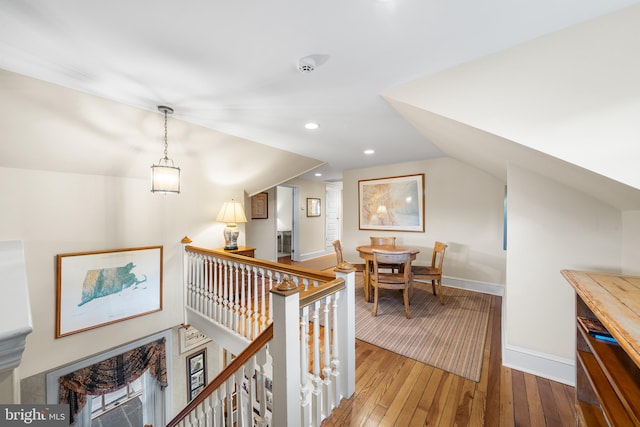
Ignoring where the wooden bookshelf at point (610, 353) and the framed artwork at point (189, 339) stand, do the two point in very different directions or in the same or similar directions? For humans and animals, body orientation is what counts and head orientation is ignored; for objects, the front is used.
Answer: very different directions

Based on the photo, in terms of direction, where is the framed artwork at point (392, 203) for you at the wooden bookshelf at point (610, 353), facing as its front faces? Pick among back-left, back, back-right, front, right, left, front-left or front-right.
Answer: right

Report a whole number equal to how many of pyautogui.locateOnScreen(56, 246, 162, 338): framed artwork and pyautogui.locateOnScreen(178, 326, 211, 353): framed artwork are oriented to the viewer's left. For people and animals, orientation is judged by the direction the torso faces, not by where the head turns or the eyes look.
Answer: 0

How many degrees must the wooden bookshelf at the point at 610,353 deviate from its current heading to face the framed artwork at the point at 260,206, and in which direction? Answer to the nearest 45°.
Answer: approximately 45° to its right

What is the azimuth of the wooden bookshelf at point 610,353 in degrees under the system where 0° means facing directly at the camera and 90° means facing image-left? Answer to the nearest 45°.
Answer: approximately 45°

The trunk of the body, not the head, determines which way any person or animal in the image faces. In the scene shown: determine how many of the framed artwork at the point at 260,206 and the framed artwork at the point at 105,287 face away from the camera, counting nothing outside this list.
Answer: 0

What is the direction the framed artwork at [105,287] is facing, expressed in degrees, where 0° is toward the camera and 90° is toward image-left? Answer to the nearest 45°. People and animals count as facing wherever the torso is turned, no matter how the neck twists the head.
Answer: approximately 315°

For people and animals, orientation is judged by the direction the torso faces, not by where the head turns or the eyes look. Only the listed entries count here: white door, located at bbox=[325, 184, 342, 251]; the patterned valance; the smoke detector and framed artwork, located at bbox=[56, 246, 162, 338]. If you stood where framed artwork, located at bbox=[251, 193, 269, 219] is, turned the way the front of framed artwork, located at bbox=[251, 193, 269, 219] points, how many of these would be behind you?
1

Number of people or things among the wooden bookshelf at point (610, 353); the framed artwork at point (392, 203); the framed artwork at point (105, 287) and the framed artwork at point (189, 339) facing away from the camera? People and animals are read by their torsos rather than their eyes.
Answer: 0

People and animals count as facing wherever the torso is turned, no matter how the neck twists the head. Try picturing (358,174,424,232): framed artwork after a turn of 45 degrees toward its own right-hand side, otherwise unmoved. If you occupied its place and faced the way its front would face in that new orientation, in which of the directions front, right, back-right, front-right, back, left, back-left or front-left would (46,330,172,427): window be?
front-left

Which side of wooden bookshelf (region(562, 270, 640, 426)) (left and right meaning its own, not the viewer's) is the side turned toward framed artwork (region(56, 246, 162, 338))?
front

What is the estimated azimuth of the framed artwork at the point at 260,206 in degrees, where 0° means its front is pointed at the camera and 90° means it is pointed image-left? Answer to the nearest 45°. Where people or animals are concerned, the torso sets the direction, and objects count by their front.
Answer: approximately 45°

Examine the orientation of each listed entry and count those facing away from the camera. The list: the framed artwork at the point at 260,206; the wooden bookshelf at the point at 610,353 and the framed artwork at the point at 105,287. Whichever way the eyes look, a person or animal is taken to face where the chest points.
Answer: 0

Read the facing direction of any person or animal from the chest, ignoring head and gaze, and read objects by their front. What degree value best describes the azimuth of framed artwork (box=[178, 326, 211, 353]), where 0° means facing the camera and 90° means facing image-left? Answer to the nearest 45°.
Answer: approximately 315°
